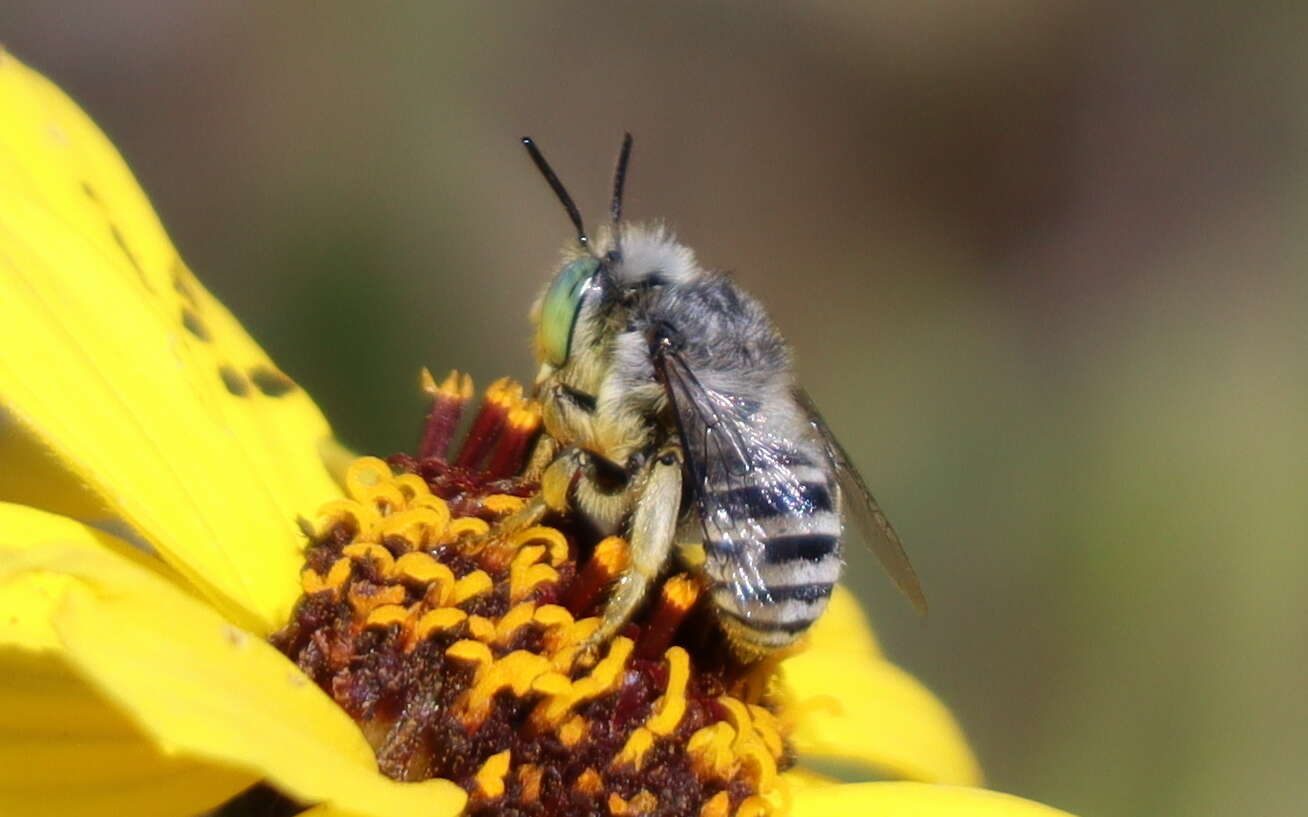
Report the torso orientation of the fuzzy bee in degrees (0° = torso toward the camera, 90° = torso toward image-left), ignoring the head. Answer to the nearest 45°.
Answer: approximately 90°
